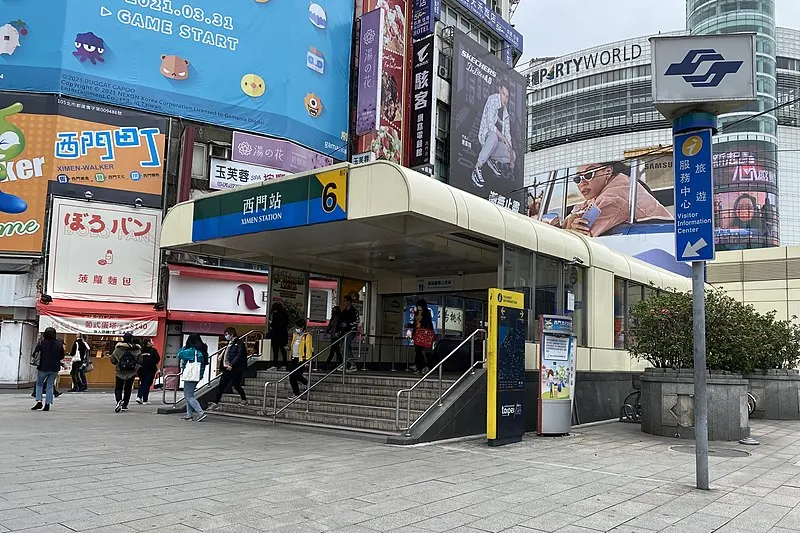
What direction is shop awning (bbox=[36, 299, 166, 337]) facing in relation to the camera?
toward the camera

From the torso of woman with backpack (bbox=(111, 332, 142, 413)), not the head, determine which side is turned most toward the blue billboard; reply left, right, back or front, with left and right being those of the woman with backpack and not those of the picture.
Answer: front

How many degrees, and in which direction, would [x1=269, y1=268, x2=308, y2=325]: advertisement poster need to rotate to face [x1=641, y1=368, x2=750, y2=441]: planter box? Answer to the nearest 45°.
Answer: approximately 45° to its left

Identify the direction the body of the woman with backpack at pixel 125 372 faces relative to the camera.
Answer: away from the camera

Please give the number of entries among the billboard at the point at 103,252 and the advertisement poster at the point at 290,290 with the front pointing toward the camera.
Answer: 2

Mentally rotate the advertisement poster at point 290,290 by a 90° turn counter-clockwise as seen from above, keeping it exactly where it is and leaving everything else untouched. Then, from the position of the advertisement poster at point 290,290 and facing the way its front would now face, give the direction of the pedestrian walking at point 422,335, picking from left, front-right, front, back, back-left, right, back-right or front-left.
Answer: front-right

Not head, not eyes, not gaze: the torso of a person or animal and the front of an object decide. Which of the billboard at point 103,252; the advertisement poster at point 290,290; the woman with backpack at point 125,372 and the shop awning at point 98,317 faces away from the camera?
the woman with backpack

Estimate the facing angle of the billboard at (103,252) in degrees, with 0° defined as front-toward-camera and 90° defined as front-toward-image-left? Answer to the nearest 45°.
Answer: approximately 0°

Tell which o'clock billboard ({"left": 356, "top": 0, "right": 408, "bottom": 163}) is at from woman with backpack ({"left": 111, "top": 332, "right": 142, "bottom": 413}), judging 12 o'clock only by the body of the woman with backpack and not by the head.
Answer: The billboard is roughly at 1 o'clock from the woman with backpack.

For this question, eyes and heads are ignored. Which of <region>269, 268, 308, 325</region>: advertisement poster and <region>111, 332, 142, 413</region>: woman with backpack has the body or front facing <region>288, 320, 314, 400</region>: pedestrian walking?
the advertisement poster

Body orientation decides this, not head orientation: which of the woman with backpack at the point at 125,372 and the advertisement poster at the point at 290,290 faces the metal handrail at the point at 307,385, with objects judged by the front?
the advertisement poster

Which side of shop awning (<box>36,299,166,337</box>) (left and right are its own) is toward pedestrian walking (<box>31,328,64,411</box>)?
front
